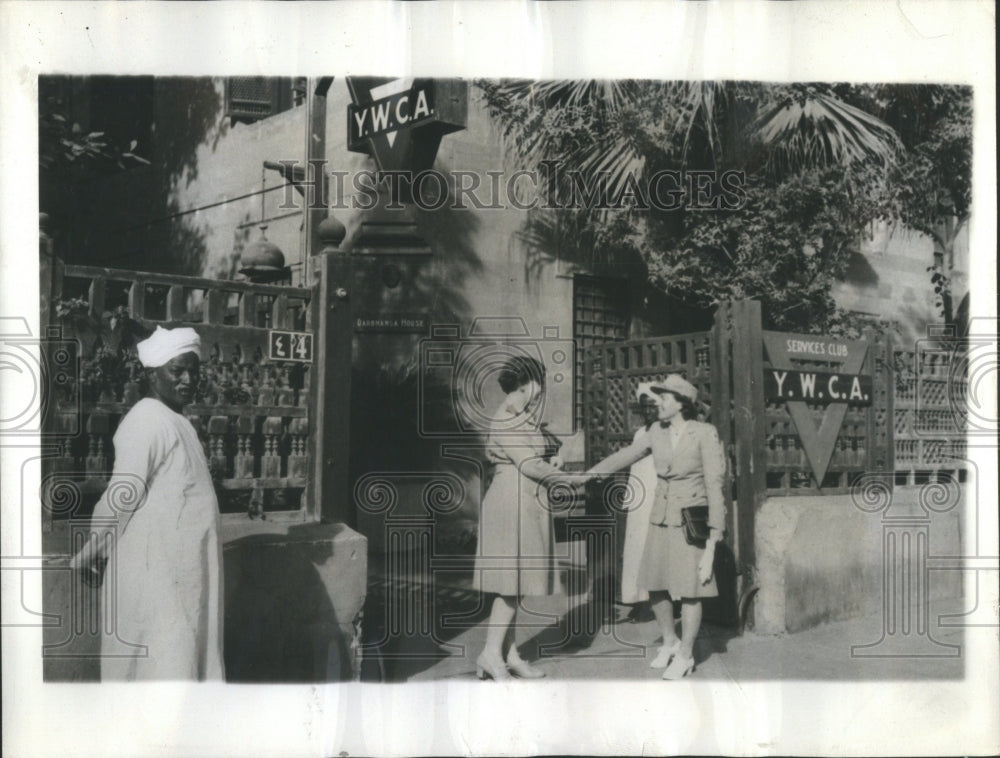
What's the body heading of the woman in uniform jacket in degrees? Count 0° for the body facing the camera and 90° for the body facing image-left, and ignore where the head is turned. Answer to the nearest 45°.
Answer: approximately 45°

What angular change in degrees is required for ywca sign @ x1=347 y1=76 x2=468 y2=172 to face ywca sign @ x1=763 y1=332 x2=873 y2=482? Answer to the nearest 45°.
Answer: approximately 135° to its left

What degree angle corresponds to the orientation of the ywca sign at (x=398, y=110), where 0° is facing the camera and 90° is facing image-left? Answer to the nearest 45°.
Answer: approximately 45°
